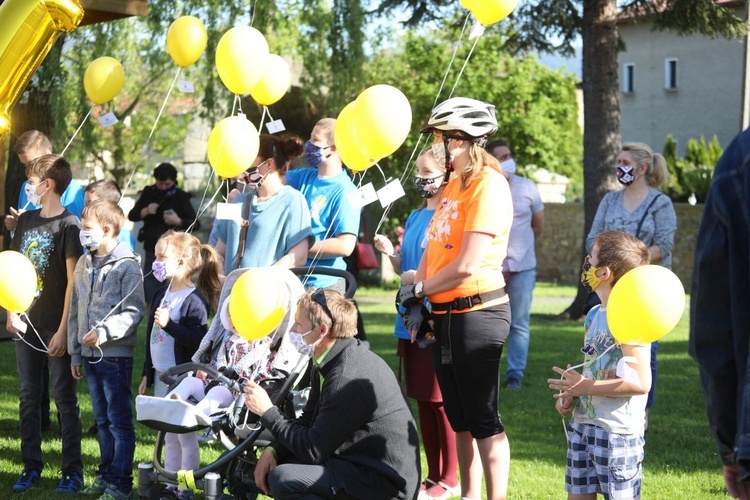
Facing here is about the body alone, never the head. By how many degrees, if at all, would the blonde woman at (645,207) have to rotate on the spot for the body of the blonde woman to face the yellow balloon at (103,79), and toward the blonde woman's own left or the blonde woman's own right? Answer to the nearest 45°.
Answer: approximately 45° to the blonde woman's own right

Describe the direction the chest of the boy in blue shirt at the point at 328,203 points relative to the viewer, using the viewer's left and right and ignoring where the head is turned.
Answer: facing the viewer and to the left of the viewer

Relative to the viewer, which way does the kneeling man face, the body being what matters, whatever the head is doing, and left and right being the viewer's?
facing to the left of the viewer

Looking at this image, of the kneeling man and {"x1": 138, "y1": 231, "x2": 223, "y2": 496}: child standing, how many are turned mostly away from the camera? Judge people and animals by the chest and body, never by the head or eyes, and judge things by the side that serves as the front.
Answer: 0

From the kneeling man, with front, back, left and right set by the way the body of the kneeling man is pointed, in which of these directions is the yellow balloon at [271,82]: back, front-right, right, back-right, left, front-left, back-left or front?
right

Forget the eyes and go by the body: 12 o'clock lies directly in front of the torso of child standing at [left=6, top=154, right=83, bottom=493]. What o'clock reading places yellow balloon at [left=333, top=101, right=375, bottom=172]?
The yellow balloon is roughly at 9 o'clock from the child standing.

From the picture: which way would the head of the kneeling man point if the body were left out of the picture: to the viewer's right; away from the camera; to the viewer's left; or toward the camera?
to the viewer's left
